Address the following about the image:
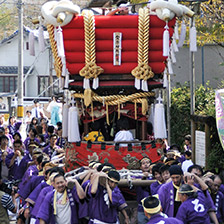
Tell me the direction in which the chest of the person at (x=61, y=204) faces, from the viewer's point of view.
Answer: toward the camera

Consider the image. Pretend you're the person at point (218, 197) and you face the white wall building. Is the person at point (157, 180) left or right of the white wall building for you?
left

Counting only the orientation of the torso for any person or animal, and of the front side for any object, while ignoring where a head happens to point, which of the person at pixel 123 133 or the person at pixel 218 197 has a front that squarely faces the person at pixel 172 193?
the person at pixel 218 197

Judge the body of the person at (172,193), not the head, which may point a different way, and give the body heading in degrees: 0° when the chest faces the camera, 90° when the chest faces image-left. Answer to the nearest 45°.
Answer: approximately 315°

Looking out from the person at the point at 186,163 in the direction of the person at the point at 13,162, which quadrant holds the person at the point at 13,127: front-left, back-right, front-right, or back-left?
front-right

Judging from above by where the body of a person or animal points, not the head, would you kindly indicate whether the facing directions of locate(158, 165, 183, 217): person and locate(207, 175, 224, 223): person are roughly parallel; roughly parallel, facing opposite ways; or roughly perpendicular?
roughly perpendicular

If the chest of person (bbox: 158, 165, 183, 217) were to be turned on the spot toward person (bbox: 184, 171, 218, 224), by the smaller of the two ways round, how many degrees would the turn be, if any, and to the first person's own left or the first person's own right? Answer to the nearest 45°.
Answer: approximately 45° to the first person's own left

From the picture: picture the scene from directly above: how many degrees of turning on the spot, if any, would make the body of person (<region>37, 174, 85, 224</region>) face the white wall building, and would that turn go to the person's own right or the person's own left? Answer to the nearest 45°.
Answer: approximately 180°

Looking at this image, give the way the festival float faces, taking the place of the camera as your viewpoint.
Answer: facing the viewer
